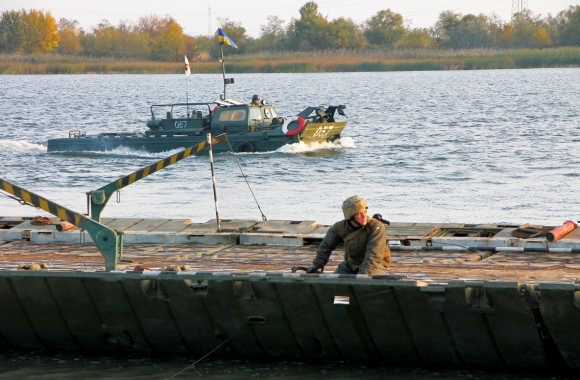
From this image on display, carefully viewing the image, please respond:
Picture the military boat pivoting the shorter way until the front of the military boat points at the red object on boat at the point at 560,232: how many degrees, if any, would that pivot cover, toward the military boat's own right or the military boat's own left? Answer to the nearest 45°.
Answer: approximately 90° to the military boat's own right

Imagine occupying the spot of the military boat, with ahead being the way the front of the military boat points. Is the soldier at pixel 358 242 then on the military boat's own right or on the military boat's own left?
on the military boat's own right

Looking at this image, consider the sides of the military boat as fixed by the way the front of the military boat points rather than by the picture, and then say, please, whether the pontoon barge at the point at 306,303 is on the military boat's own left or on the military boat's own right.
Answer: on the military boat's own right
